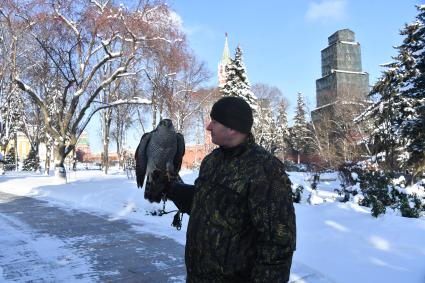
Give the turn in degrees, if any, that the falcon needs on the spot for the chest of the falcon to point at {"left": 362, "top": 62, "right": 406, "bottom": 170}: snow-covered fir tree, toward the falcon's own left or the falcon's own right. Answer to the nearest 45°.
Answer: approximately 135° to the falcon's own left

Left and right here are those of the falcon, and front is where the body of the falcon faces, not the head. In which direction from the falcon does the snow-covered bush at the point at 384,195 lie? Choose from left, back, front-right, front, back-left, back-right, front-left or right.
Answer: back-left

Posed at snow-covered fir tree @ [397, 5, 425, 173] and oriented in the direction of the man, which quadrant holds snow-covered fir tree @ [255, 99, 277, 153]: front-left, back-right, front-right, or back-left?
back-right

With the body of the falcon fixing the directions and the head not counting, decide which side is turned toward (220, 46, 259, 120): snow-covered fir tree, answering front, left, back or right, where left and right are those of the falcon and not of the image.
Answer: back

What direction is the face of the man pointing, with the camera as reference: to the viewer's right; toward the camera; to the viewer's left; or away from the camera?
to the viewer's left

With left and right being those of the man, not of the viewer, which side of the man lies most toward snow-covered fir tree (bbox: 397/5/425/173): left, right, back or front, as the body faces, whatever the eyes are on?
back

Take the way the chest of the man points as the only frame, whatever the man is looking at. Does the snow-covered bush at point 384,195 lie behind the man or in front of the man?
behind

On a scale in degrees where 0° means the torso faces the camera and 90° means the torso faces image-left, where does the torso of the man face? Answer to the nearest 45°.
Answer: approximately 45°

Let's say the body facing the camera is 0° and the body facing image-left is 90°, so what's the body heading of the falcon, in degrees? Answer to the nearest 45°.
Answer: approximately 0°

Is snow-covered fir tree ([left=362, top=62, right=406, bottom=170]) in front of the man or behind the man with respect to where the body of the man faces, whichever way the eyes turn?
behind
